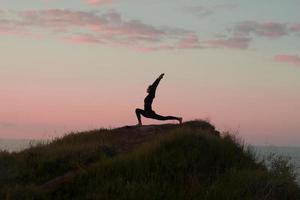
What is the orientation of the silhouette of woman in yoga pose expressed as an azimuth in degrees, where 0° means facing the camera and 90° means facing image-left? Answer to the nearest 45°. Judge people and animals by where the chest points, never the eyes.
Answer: approximately 90°
